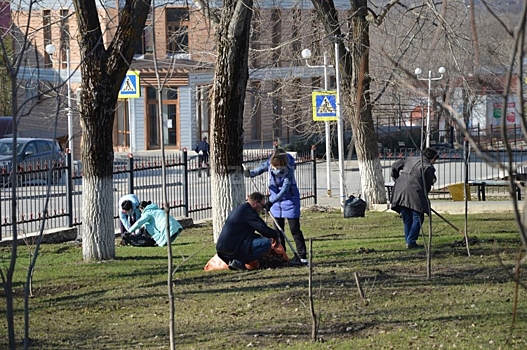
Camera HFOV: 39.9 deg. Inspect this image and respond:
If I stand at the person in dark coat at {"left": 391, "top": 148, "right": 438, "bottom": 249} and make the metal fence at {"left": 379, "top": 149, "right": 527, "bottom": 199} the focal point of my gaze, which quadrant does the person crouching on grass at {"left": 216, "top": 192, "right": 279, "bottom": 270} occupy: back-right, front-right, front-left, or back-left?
back-left

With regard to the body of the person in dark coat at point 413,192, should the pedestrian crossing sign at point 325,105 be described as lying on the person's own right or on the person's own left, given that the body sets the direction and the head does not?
on the person's own left

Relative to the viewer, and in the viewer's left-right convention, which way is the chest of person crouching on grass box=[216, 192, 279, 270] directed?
facing to the right of the viewer

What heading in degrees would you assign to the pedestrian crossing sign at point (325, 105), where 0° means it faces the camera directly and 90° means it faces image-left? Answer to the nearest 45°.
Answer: approximately 0°

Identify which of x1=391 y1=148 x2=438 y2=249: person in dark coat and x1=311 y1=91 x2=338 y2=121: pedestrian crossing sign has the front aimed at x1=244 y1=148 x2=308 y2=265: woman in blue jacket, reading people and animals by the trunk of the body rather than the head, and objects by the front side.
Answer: the pedestrian crossing sign

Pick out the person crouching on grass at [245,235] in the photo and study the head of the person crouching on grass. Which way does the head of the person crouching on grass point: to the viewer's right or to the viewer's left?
to the viewer's right

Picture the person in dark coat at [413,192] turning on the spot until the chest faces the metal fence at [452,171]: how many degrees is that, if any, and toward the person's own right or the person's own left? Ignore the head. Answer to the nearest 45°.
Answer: approximately 45° to the person's own left

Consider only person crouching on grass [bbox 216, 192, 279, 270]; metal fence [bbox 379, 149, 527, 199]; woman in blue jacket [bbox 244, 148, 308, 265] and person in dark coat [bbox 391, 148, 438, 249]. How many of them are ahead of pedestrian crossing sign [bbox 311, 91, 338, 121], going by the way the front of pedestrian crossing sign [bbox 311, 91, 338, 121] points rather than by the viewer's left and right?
3

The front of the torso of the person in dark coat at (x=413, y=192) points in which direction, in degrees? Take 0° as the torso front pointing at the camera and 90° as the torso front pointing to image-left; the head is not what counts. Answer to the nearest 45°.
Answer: approximately 225°

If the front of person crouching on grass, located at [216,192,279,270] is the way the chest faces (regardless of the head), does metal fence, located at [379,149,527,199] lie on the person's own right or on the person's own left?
on the person's own left

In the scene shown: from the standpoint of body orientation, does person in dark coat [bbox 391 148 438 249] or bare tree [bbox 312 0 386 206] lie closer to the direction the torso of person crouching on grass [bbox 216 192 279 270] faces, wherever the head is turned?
the person in dark coat

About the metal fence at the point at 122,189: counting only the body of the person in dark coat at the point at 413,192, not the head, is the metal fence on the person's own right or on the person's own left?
on the person's own left

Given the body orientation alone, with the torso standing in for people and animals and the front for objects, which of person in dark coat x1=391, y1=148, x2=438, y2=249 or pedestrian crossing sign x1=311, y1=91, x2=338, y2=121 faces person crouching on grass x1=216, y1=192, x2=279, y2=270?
the pedestrian crossing sign

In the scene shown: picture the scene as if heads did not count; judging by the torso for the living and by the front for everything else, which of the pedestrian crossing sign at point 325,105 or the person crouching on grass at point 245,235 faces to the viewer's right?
the person crouching on grass
